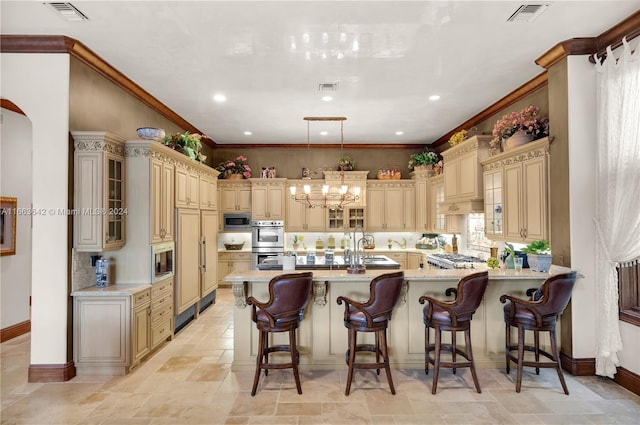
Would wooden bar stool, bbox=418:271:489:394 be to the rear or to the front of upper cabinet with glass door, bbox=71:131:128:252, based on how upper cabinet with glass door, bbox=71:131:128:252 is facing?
to the front

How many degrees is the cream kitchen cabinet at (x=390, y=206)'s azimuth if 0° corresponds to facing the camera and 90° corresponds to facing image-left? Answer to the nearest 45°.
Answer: approximately 0°

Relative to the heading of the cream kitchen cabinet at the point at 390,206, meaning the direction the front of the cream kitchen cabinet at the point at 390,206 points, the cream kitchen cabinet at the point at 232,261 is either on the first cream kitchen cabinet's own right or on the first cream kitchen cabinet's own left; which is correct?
on the first cream kitchen cabinet's own right

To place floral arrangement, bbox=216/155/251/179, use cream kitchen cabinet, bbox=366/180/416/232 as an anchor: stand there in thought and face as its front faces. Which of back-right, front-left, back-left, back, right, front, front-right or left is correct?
right

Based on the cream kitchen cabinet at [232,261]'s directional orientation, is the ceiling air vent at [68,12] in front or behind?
in front

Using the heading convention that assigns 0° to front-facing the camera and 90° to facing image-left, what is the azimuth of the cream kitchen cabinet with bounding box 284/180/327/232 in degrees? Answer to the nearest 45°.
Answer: approximately 0°

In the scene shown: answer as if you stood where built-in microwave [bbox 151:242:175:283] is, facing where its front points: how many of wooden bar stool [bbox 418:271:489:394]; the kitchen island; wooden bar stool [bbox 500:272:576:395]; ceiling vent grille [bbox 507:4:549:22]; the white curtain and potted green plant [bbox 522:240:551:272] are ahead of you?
6

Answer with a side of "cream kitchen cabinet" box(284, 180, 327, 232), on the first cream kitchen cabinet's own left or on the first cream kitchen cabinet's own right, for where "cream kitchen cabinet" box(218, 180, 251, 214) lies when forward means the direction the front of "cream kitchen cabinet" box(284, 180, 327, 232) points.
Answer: on the first cream kitchen cabinet's own right
